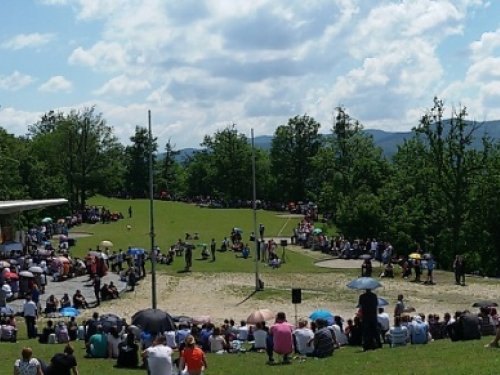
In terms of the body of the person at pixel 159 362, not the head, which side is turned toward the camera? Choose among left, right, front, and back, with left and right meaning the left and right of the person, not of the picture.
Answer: back

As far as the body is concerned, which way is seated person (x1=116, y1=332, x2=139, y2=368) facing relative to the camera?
away from the camera

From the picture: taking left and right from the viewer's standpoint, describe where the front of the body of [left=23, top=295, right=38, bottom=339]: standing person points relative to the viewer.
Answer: facing away from the viewer

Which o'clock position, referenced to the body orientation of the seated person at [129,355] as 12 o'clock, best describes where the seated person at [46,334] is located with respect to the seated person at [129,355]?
the seated person at [46,334] is roughly at 11 o'clock from the seated person at [129,355].

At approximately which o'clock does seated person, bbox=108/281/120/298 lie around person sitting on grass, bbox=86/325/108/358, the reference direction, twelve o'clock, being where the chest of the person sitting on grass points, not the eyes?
The seated person is roughly at 12 o'clock from the person sitting on grass.

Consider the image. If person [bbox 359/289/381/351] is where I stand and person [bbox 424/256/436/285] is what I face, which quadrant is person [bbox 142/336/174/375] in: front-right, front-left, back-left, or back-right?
back-left

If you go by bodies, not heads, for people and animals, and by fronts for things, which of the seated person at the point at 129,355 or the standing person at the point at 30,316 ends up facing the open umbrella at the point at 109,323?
the seated person

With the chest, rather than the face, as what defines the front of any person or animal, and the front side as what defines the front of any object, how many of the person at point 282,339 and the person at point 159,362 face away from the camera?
2

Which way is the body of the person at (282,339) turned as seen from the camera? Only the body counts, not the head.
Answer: away from the camera

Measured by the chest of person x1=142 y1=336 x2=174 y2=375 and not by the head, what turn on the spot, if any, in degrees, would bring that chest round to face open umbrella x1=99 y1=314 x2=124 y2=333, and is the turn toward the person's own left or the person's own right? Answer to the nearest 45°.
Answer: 0° — they already face it

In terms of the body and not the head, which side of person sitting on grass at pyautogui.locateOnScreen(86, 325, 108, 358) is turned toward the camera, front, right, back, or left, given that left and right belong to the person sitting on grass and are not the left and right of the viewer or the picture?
back
